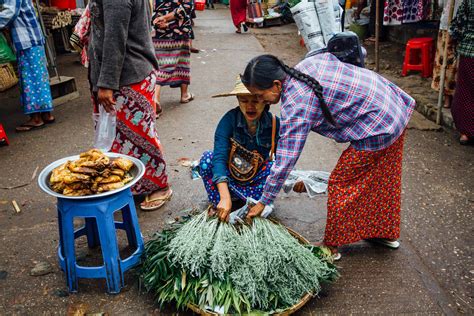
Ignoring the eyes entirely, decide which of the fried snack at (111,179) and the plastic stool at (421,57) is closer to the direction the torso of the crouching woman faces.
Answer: the fried snack

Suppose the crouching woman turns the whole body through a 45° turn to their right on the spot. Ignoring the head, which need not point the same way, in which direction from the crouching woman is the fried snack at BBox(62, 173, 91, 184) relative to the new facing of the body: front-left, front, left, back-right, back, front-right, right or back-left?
front

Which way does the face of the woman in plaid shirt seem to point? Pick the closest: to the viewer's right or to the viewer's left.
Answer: to the viewer's left

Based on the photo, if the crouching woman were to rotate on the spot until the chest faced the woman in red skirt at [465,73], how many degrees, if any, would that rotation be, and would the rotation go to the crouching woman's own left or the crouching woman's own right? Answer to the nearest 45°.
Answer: approximately 135° to the crouching woman's own left

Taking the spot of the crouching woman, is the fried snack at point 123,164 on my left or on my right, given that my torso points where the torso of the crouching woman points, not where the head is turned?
on my right

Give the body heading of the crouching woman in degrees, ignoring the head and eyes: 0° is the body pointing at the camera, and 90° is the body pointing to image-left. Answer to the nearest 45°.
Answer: approximately 0°

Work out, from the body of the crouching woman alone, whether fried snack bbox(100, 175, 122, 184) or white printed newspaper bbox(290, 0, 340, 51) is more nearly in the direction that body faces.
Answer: the fried snack

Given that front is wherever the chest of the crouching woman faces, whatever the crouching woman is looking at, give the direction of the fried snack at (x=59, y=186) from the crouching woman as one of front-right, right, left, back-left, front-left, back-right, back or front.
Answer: front-right

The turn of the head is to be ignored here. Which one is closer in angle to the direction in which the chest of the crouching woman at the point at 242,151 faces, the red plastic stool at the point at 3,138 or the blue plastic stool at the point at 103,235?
the blue plastic stool
